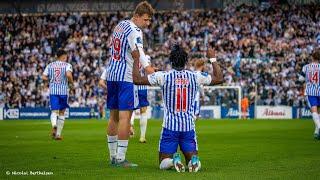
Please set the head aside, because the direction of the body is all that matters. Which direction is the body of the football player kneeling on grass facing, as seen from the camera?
away from the camera

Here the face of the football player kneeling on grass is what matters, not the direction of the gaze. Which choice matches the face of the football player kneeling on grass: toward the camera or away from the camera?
away from the camera

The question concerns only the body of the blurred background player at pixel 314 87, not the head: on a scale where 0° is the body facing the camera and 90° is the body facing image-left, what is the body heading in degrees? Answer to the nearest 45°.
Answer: approximately 180°

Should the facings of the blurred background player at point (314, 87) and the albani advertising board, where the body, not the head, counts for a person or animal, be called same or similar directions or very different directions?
very different directions

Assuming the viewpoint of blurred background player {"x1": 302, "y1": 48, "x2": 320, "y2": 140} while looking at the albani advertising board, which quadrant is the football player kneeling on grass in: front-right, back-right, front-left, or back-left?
back-left

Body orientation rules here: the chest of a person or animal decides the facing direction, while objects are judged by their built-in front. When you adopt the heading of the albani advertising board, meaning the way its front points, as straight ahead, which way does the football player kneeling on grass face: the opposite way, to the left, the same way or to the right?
the opposite way

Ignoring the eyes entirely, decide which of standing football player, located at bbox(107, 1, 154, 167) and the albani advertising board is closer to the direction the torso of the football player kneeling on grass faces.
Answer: the albani advertising board

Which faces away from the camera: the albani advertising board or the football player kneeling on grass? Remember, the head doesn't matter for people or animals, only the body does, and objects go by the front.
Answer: the football player kneeling on grass

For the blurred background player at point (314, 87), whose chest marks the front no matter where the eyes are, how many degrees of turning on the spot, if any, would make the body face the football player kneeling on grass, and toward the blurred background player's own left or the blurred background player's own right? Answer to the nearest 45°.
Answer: approximately 180°

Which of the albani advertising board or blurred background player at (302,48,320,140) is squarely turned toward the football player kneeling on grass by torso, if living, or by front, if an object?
the albani advertising board

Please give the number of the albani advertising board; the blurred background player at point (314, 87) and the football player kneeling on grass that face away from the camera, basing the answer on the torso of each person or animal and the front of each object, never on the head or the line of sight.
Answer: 2

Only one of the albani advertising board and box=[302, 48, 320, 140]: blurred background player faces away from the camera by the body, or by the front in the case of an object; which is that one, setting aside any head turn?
the blurred background player
